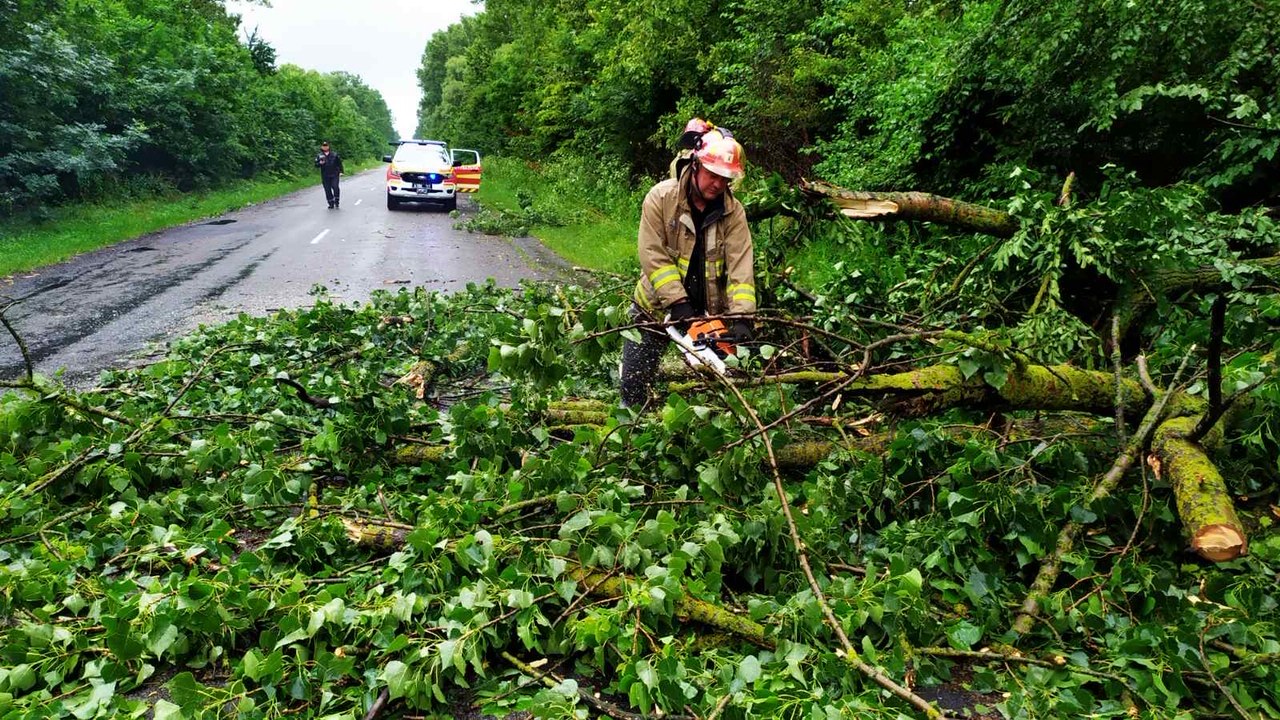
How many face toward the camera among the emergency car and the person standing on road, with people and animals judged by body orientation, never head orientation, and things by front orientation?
2

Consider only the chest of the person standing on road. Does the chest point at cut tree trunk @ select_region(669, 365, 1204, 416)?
yes

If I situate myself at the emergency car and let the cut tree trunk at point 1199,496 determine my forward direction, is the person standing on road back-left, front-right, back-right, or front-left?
back-right

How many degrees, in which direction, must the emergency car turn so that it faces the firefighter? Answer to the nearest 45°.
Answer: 0° — it already faces them

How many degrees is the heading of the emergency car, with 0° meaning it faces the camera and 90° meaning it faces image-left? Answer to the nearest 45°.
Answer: approximately 0°

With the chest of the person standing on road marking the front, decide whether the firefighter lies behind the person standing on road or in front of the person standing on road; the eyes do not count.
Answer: in front

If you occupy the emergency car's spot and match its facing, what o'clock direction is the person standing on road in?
The person standing on road is roughly at 4 o'clock from the emergency car.

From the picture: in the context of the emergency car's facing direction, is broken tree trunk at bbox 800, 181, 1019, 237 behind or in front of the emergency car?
in front

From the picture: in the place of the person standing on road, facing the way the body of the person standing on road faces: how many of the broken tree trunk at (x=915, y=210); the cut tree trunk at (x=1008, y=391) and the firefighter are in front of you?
3

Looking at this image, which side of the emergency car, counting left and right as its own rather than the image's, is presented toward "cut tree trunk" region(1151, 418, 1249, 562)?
front

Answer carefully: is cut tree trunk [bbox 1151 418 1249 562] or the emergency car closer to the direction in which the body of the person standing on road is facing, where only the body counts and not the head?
the cut tree trunk

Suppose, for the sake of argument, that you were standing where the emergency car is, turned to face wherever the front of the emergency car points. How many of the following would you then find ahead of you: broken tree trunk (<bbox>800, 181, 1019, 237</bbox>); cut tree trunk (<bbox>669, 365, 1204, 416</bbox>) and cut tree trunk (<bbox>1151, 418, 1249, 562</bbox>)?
3

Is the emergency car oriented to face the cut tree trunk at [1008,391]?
yes

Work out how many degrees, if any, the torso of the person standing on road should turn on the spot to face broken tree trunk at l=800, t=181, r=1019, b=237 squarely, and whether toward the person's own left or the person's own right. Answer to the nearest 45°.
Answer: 0° — they already face it
